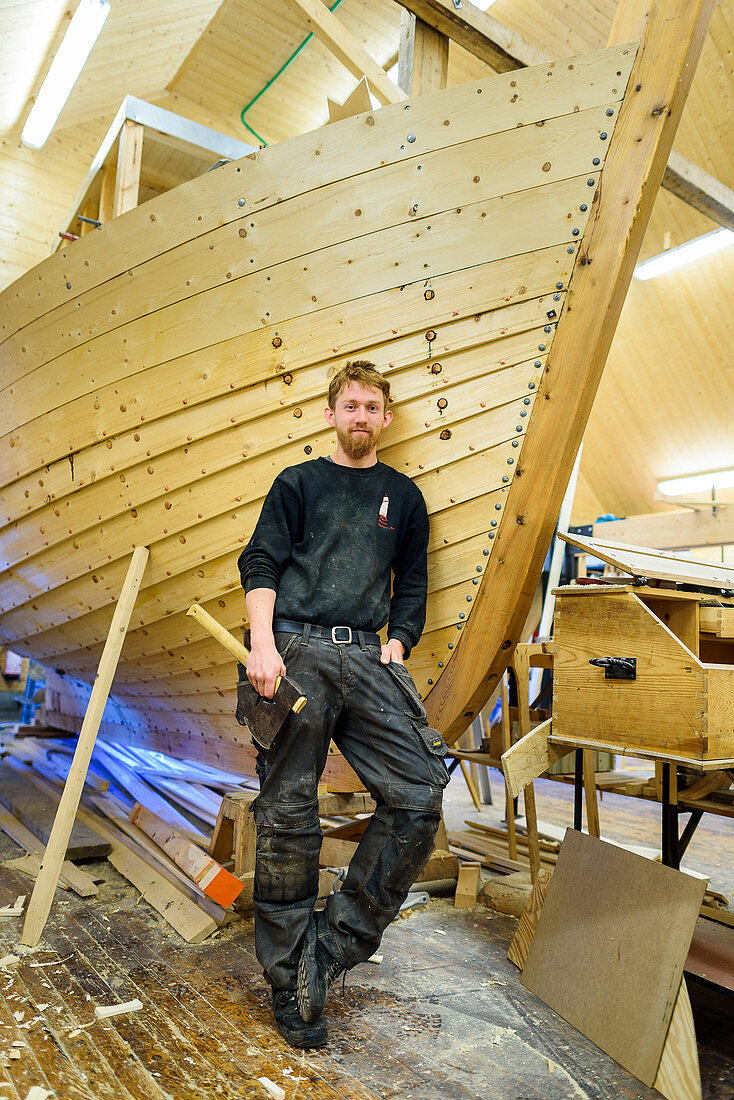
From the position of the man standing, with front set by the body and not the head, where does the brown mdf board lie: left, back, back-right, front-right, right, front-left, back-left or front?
left

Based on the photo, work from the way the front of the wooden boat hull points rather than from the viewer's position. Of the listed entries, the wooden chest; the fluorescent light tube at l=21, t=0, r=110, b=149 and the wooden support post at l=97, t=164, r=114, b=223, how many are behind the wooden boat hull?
2

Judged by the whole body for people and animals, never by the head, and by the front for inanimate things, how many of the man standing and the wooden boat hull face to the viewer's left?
0

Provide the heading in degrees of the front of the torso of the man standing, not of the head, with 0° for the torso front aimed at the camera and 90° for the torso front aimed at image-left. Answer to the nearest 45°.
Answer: approximately 0°

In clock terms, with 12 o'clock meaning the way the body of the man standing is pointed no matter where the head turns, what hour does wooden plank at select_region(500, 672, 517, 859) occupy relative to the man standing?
The wooden plank is roughly at 7 o'clock from the man standing.

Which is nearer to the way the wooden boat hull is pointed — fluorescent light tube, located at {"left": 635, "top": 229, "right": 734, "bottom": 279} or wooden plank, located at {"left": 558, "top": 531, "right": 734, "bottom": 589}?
the wooden plank

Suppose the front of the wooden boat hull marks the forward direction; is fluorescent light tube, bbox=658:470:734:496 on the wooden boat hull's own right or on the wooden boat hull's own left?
on the wooden boat hull's own left

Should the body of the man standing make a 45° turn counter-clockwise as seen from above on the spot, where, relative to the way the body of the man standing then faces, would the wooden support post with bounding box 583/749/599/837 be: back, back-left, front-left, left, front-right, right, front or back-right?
left
